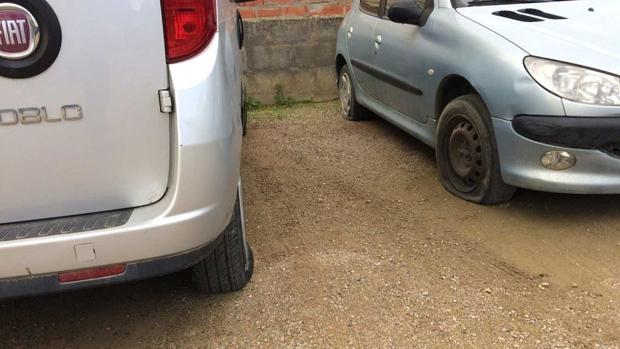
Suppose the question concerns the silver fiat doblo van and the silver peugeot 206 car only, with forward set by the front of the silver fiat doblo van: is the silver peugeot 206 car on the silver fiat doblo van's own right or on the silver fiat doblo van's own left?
on the silver fiat doblo van's own right

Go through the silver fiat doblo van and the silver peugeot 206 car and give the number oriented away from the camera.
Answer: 1

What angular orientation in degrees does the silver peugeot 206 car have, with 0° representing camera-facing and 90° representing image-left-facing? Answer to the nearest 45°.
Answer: approximately 315°

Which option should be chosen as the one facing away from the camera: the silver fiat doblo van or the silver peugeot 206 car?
the silver fiat doblo van

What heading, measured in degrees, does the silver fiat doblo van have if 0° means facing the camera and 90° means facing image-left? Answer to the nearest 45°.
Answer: approximately 180°

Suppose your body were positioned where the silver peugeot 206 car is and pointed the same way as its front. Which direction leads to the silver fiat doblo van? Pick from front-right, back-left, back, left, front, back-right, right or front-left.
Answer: right

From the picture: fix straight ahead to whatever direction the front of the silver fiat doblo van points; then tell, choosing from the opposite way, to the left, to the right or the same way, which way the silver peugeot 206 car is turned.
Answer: the opposite way
